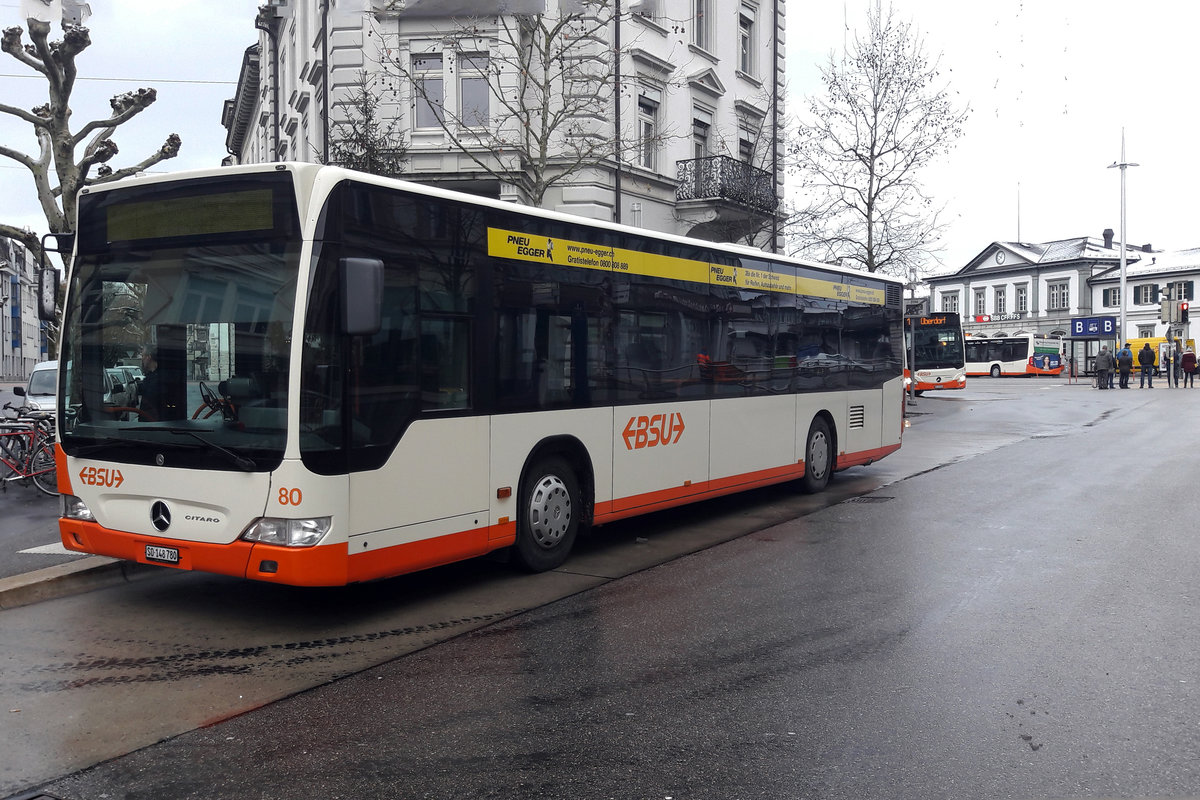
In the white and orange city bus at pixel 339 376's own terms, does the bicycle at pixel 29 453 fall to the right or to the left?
on its right

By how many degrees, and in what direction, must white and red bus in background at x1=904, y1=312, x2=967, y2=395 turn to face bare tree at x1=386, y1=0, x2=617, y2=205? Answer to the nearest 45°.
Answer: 0° — it already faces it

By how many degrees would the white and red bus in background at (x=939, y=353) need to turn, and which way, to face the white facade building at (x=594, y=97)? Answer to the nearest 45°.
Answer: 0° — it already faces it

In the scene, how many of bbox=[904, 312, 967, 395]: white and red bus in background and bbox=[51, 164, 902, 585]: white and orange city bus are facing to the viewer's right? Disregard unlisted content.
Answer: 0

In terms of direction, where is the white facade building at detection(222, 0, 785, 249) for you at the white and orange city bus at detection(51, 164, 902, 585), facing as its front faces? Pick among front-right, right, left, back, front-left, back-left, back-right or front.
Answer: back-right

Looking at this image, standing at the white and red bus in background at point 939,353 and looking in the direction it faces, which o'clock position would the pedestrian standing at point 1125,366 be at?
The pedestrian standing is roughly at 8 o'clock from the white and red bus in background.

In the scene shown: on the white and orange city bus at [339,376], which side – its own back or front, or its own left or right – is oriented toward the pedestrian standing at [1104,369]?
back

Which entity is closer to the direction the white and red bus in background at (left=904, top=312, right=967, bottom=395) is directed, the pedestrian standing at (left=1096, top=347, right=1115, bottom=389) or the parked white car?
the parked white car

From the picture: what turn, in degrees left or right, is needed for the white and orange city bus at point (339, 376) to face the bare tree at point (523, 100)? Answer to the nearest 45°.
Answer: approximately 135° to its right

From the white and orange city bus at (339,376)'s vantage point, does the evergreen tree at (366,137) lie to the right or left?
on its right

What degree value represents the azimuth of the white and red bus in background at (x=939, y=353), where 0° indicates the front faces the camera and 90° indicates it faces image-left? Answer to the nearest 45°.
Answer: approximately 0°

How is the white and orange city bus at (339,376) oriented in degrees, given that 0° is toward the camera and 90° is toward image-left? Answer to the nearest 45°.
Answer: approximately 45°
